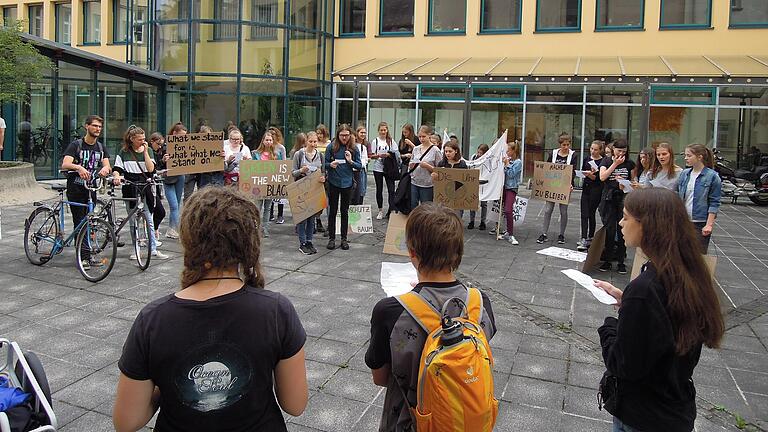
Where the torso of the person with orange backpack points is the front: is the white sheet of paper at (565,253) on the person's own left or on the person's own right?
on the person's own right

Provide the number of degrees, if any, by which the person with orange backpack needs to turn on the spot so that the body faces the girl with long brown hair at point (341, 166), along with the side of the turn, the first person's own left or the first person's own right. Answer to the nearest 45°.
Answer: approximately 45° to the first person's own right

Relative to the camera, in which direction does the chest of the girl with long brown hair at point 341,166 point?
toward the camera

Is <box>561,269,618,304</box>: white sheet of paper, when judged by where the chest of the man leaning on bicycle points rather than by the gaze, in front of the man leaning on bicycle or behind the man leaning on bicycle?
in front

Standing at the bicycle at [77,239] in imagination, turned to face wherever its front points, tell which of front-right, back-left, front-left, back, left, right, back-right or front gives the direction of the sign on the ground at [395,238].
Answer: front-left

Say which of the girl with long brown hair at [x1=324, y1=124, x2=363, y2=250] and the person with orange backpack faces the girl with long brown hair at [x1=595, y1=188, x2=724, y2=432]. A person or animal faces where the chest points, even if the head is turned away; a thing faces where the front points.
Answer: the girl with long brown hair at [x1=324, y1=124, x2=363, y2=250]

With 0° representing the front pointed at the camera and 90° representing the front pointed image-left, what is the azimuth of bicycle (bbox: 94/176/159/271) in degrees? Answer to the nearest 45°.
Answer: approximately 315°

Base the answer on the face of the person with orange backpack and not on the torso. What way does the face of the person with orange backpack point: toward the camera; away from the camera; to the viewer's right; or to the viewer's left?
away from the camera

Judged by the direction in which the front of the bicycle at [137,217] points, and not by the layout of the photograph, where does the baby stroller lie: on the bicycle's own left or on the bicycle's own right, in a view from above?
on the bicycle's own right

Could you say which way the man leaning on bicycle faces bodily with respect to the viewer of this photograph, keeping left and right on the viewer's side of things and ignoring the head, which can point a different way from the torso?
facing the viewer and to the right of the viewer

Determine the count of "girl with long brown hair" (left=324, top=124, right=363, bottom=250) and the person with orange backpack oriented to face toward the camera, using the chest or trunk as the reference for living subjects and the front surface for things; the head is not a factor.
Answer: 1
